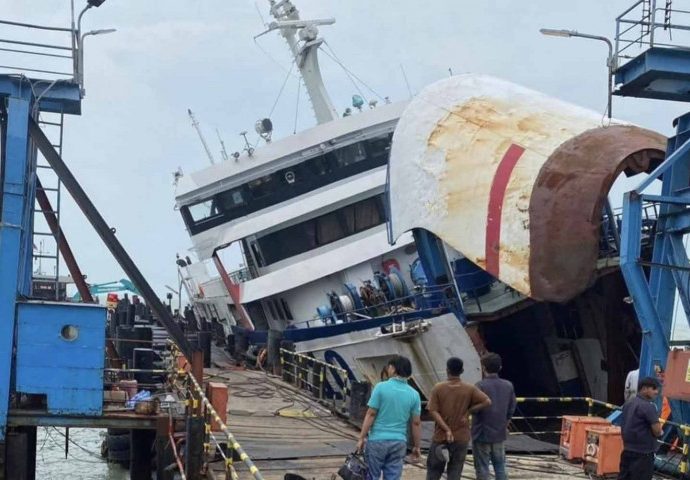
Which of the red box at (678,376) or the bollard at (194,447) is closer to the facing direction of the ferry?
the red box

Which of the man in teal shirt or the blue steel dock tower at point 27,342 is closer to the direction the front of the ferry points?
the man in teal shirt

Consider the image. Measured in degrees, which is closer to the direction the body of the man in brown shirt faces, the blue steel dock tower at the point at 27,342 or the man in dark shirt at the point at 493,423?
the man in dark shirt

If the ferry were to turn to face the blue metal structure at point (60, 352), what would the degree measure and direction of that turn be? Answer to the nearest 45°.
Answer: approximately 90° to its right

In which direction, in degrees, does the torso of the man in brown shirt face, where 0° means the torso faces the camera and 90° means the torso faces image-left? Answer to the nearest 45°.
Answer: approximately 180°

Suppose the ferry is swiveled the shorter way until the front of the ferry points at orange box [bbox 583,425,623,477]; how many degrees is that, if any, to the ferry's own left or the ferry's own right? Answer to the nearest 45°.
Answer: approximately 45° to the ferry's own right

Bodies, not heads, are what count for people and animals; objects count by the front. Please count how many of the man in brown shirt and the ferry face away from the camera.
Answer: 1

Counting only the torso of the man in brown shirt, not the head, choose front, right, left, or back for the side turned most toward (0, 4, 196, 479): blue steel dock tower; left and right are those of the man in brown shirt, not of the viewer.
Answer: left

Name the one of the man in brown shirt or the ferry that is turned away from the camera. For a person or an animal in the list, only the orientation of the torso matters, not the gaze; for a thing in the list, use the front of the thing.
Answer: the man in brown shirt

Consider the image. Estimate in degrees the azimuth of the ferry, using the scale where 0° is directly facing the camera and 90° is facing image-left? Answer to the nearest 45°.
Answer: approximately 315°
